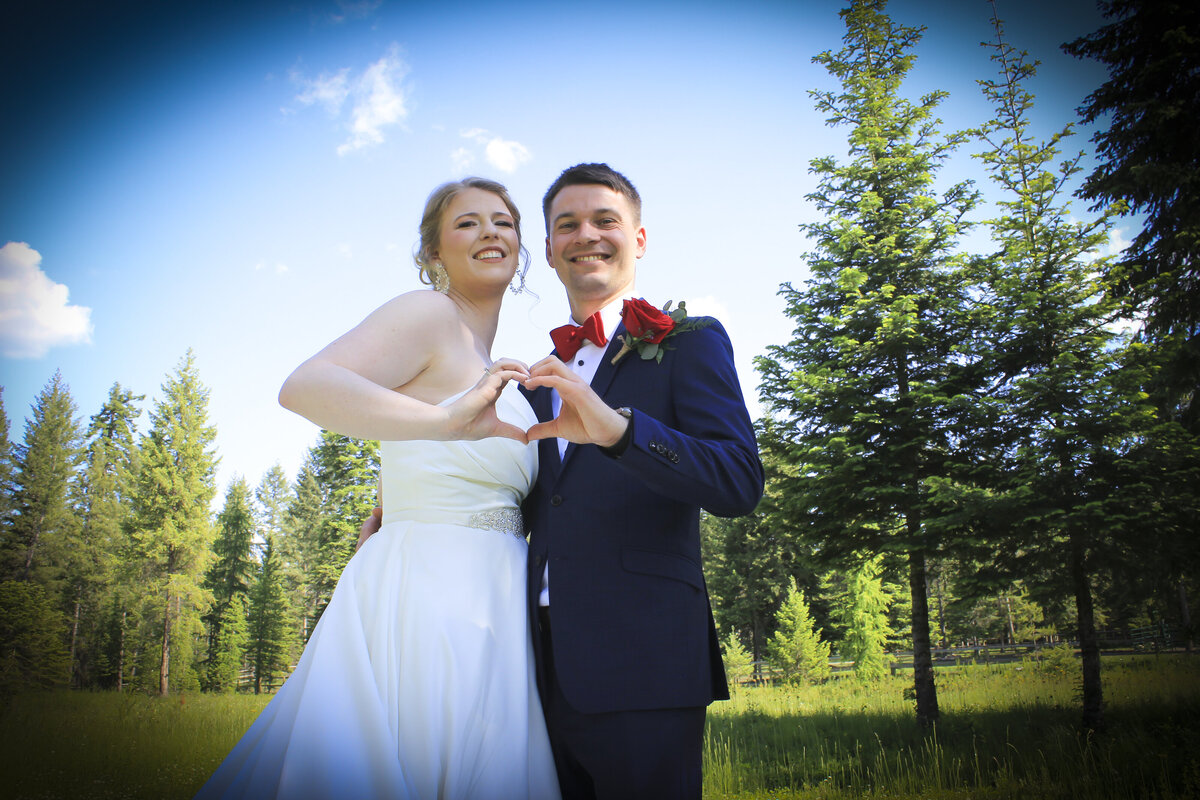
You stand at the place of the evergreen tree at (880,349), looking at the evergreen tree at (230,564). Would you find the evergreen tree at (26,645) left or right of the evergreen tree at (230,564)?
left

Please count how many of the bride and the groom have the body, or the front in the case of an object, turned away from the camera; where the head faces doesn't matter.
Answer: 0

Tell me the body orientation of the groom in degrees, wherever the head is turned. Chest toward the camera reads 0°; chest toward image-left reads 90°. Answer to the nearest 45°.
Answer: approximately 45°

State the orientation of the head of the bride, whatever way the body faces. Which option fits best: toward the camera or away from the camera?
toward the camera

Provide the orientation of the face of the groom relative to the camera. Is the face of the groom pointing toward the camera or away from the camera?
toward the camera

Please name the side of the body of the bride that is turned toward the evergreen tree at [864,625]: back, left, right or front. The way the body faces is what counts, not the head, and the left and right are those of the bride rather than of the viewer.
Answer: left

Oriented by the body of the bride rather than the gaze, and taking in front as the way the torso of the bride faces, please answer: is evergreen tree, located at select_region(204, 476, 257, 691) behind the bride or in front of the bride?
behind

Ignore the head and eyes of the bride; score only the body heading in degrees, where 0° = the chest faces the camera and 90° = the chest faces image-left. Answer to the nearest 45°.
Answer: approximately 315°

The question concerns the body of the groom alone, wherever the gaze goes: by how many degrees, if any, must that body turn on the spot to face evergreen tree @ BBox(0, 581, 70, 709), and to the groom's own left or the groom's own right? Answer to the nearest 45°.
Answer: approximately 90° to the groom's own right
